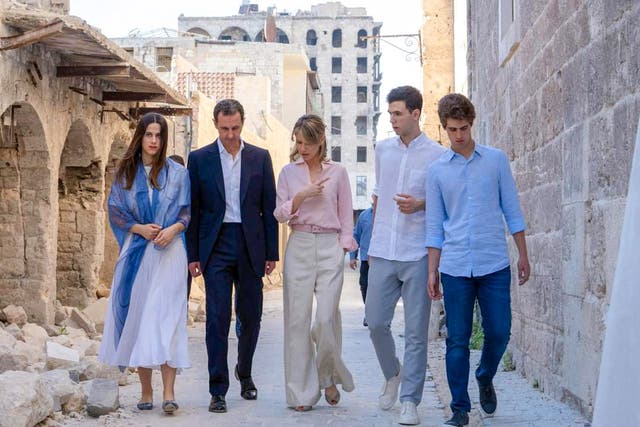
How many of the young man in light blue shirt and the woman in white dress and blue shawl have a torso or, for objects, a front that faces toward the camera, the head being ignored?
2

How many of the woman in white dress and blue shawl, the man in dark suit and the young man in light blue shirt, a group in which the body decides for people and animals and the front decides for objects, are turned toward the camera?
3

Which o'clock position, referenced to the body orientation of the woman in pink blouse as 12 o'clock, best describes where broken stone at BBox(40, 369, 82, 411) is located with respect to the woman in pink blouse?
The broken stone is roughly at 3 o'clock from the woman in pink blouse.

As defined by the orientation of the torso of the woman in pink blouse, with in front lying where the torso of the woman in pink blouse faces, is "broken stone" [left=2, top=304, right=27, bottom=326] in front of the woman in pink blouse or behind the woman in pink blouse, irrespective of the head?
behind

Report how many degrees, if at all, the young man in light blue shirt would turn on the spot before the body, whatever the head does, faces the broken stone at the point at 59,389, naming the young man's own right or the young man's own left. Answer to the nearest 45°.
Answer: approximately 90° to the young man's own right

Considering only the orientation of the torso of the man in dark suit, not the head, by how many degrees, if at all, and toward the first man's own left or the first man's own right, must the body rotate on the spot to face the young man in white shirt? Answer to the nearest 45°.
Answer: approximately 45° to the first man's own left

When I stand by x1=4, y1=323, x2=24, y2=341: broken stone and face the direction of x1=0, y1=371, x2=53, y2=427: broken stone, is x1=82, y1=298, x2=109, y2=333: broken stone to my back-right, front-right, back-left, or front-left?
back-left

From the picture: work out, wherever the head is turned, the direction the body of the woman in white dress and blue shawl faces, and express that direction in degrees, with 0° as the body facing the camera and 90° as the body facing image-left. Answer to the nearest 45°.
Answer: approximately 0°

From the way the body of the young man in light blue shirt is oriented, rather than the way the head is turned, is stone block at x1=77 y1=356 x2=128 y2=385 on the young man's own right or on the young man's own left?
on the young man's own right
